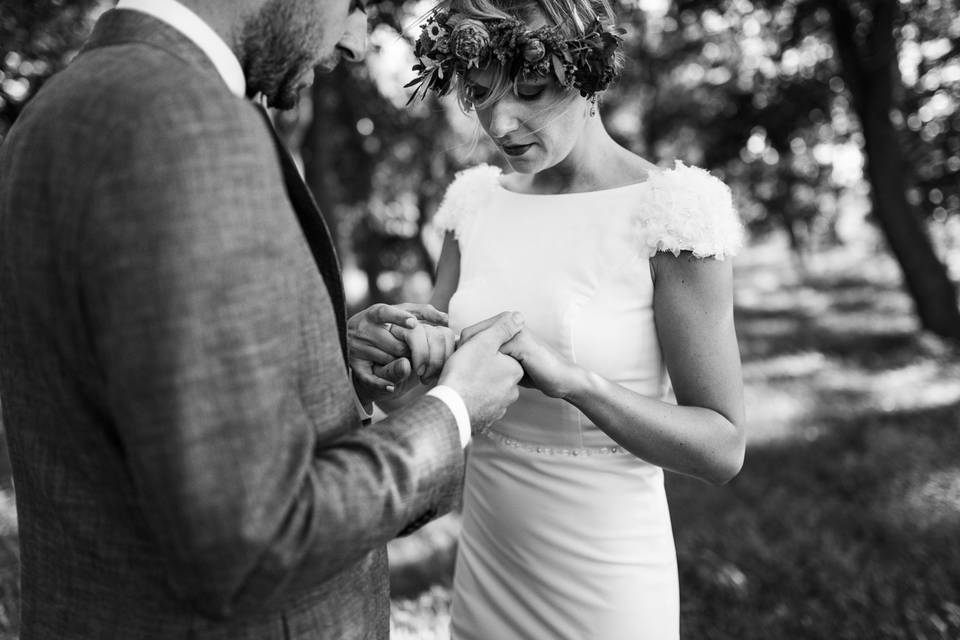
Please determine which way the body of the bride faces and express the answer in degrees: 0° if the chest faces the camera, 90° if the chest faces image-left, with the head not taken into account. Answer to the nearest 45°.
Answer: approximately 45°

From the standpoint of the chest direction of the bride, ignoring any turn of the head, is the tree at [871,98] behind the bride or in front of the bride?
behind

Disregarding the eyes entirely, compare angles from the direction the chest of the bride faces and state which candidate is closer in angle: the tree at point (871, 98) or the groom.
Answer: the groom
